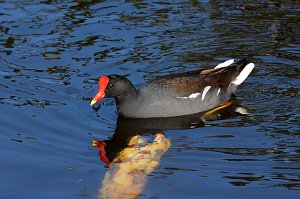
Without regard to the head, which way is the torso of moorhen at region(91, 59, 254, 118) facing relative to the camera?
to the viewer's left
